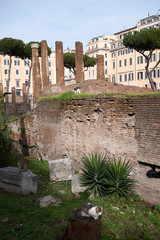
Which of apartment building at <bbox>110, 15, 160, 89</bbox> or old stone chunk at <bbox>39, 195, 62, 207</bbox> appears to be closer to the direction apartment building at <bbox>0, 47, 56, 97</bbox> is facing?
the old stone chunk

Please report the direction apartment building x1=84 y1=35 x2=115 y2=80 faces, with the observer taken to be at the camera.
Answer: facing the viewer and to the left of the viewer

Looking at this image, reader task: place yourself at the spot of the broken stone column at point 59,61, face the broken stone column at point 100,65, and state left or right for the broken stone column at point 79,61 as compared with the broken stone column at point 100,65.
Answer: right

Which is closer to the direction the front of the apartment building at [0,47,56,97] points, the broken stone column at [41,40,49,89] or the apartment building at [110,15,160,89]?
the broken stone column

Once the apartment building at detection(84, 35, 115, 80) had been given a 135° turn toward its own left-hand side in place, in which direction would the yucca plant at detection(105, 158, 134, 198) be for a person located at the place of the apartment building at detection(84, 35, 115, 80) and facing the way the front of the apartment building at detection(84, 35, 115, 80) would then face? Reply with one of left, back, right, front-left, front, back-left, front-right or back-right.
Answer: right

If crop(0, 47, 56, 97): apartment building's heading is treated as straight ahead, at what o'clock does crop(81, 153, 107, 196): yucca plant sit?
The yucca plant is roughly at 12 o'clock from the apartment building.

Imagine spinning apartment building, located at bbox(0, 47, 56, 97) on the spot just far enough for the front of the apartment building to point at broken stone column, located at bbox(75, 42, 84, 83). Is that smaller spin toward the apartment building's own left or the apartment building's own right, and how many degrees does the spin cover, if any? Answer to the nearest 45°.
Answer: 0° — it already faces it

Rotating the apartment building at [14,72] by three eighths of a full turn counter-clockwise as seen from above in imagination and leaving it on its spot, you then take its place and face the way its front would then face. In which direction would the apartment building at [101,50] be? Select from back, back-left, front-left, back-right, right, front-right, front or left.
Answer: front-right

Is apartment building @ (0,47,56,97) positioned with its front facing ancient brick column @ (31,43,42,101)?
yes

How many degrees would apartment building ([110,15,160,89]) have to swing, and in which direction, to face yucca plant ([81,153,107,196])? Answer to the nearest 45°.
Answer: approximately 45° to its left

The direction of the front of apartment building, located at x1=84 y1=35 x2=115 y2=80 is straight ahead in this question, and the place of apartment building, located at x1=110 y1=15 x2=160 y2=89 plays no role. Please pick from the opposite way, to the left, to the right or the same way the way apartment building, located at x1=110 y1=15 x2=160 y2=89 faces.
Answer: the same way

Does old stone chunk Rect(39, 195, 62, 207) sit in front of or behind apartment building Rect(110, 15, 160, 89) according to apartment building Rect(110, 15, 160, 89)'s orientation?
in front

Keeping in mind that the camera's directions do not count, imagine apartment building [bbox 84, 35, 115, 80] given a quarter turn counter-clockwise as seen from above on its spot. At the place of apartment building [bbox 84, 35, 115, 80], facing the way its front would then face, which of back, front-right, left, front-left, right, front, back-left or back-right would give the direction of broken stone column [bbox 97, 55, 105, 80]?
front-right

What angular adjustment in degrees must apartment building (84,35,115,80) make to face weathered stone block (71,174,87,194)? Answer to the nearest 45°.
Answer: approximately 45° to its left

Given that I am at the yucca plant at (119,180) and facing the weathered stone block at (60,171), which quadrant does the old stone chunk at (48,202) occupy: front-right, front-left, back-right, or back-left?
front-left
